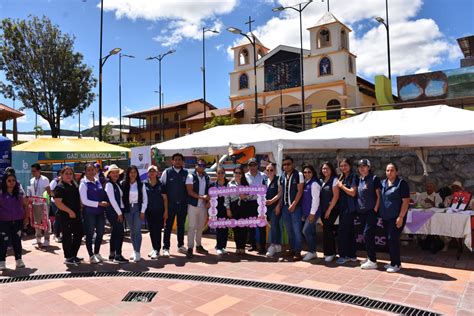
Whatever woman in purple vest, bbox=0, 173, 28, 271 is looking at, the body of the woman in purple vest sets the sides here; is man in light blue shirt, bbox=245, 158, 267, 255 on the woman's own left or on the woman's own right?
on the woman's own left

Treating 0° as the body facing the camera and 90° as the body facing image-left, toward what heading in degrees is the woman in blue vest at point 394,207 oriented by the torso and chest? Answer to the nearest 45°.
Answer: approximately 45°

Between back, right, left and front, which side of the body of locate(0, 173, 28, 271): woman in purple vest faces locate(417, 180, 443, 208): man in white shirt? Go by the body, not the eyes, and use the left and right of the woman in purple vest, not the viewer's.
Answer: left

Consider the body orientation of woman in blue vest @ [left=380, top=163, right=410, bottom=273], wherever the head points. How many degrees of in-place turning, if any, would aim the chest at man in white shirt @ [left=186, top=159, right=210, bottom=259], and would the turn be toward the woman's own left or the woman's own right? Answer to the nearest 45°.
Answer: approximately 45° to the woman's own right

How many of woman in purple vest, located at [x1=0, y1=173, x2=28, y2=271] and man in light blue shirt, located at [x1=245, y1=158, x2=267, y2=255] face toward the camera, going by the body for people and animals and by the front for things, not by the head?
2

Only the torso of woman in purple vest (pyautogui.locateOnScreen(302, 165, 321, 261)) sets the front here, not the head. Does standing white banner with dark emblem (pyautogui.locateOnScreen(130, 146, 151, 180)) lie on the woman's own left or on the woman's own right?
on the woman's own right

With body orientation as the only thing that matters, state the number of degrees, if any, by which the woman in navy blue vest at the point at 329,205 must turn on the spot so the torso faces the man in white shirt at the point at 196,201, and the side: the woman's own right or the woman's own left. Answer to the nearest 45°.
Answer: approximately 45° to the woman's own right

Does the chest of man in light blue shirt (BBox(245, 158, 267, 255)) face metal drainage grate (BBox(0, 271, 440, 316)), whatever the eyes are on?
yes

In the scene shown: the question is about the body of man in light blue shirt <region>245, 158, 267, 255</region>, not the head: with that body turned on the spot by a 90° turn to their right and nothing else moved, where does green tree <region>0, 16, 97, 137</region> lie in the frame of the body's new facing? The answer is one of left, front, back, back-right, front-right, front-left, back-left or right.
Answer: front-right

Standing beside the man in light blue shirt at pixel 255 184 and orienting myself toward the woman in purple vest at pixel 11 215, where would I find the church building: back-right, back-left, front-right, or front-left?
back-right

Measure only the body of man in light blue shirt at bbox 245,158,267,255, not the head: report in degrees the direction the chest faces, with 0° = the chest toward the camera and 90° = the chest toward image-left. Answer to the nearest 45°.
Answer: approximately 0°
